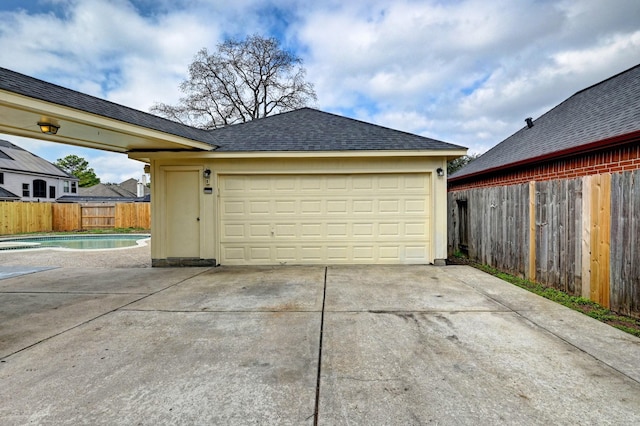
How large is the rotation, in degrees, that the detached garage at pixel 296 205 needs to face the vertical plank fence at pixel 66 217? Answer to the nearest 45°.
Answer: approximately 135° to its right

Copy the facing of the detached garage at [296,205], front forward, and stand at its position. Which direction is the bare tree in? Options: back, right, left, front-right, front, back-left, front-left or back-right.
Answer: back

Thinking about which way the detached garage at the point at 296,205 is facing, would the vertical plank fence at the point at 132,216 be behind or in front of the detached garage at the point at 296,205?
behind

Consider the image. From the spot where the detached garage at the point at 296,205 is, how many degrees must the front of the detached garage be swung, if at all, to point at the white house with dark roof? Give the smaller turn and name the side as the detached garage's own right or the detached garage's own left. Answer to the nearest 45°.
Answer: approximately 135° to the detached garage's own right

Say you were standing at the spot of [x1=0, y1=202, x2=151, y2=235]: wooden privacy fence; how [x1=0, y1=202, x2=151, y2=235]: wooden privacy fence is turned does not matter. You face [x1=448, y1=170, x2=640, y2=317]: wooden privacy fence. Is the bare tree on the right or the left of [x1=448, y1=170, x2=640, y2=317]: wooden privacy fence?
left

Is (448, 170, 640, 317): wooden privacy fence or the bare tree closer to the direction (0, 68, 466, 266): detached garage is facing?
the wooden privacy fence

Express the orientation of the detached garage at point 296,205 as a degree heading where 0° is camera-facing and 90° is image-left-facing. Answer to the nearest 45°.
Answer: approximately 0°
